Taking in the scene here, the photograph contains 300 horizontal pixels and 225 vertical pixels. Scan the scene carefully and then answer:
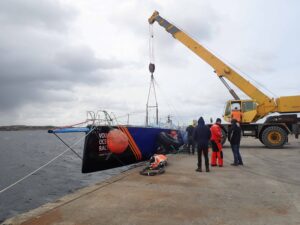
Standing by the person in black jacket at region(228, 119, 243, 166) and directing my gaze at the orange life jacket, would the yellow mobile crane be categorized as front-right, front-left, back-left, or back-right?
back-right

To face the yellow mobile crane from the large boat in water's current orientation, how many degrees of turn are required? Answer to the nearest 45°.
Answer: approximately 180°

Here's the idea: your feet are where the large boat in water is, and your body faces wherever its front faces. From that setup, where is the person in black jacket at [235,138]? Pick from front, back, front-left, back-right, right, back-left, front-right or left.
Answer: back-left

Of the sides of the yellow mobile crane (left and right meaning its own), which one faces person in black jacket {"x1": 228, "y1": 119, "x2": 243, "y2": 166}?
left

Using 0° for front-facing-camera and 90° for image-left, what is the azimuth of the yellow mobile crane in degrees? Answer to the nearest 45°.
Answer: approximately 90°

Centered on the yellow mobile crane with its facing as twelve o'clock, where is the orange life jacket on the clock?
The orange life jacket is roughly at 10 o'clock from the yellow mobile crane.

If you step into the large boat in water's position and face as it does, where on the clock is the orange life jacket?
The orange life jacket is roughly at 8 o'clock from the large boat in water.

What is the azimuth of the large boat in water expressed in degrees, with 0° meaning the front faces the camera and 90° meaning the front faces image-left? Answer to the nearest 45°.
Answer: approximately 45°

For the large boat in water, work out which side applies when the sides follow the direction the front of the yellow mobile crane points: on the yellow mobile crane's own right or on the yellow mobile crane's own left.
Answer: on the yellow mobile crane's own left
